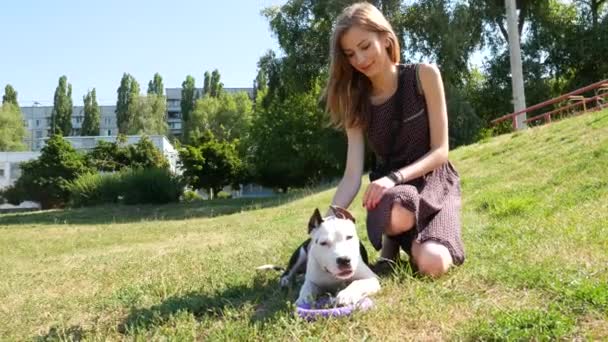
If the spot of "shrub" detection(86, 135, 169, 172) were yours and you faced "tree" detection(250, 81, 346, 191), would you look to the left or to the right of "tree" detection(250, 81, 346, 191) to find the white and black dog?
right

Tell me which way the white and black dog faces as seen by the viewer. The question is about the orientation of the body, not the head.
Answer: toward the camera

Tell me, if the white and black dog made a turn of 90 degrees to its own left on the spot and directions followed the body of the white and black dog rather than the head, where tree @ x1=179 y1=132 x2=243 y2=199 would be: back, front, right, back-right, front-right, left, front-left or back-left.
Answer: left

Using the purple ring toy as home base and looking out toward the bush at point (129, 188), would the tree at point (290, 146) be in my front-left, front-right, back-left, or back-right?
front-right

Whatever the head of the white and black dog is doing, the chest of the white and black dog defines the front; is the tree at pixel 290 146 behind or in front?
behind

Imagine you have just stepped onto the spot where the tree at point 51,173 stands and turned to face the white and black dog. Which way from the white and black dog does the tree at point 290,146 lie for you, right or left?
left

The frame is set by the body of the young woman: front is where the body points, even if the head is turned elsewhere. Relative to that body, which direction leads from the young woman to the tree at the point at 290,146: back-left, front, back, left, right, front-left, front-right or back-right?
back-right

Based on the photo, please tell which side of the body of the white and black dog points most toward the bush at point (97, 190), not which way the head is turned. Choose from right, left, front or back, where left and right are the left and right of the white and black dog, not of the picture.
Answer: back

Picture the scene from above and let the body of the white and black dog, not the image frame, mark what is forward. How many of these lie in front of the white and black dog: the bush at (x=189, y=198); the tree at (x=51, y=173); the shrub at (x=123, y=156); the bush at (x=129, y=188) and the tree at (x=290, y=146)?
0

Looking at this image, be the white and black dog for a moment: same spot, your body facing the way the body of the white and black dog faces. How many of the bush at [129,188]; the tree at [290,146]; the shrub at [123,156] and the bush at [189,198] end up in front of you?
0

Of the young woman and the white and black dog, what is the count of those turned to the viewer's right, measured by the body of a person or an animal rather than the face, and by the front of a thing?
0

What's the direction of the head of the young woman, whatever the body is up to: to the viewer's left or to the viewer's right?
to the viewer's left

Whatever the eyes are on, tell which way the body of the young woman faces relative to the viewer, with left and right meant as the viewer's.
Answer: facing the viewer and to the left of the viewer

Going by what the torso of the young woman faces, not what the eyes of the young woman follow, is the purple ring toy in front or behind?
in front

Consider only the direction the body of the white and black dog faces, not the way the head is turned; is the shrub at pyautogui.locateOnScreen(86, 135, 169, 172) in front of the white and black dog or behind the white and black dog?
behind
